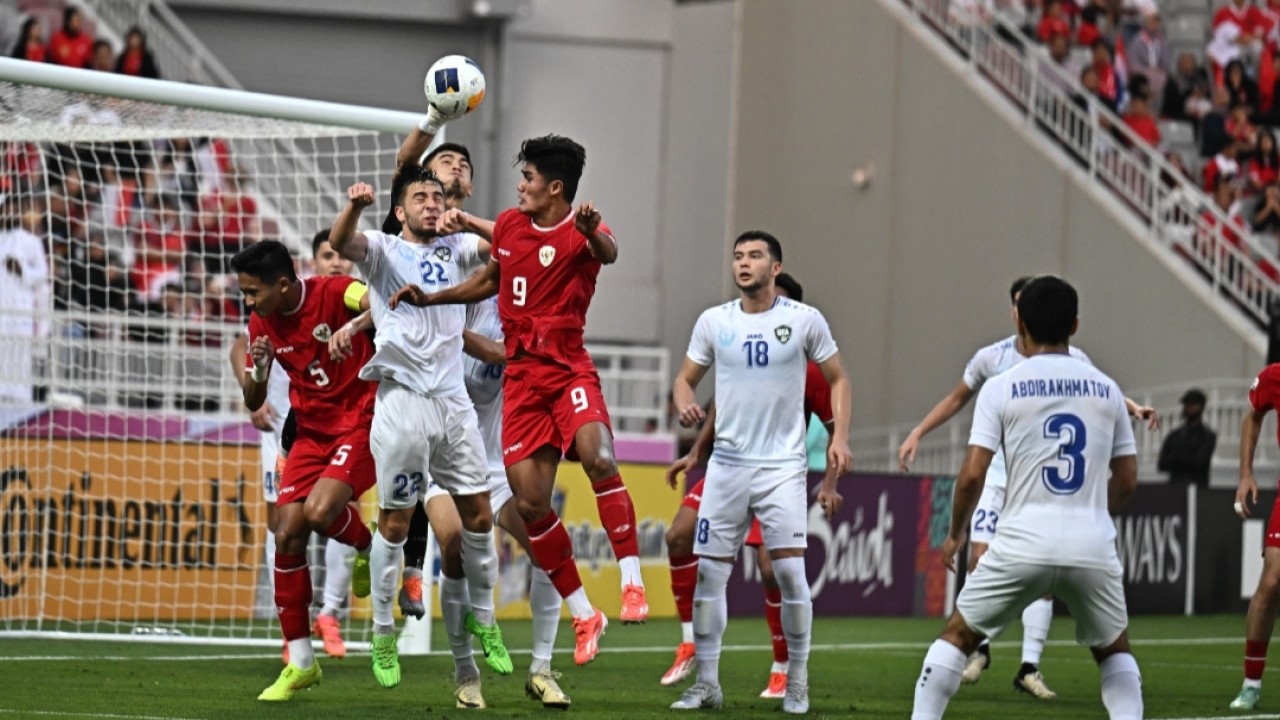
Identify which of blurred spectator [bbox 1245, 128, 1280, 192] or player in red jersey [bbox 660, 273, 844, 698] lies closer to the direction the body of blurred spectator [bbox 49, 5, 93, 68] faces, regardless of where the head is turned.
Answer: the player in red jersey

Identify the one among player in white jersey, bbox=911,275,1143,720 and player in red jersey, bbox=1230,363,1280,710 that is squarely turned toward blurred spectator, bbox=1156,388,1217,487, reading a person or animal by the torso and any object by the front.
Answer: the player in white jersey

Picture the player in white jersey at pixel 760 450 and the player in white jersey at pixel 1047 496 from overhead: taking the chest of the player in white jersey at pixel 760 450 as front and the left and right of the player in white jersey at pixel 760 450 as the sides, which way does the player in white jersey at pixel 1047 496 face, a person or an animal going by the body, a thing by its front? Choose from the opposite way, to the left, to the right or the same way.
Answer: the opposite way

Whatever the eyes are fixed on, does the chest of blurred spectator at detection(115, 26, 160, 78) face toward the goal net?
yes

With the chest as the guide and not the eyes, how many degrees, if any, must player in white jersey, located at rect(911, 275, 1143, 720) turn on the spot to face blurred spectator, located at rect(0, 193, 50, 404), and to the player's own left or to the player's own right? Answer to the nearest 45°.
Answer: approximately 45° to the player's own left

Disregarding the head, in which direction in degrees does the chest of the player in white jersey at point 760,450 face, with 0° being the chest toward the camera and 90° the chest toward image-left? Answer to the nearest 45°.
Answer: approximately 0°

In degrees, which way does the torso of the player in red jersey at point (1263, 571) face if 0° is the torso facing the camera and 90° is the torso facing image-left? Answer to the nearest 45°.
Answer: approximately 45°

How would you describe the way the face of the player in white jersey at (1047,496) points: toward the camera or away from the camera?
away from the camera

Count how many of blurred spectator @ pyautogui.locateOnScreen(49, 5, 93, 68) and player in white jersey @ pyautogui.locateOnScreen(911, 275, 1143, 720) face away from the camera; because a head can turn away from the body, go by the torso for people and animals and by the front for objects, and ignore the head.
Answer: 1

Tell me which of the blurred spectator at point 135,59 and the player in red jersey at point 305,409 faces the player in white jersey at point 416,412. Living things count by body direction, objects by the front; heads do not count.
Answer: the blurred spectator

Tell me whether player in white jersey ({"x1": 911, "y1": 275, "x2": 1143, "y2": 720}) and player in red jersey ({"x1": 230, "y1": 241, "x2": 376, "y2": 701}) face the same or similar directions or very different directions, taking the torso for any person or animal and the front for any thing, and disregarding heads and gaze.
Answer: very different directions

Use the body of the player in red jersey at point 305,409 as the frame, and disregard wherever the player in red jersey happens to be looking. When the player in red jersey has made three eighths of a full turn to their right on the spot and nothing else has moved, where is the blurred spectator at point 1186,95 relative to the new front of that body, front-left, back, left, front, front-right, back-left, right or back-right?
front-right
